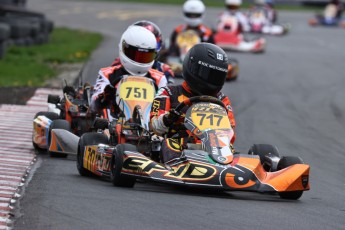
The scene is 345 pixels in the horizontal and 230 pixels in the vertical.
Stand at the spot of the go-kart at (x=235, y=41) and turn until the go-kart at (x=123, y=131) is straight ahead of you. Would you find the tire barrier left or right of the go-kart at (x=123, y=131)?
right

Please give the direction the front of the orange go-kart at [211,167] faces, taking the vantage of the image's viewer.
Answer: facing the viewer and to the right of the viewer

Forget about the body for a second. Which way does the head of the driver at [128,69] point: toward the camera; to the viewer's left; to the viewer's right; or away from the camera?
toward the camera

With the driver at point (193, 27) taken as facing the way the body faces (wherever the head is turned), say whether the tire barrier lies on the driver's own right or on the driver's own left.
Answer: on the driver's own right

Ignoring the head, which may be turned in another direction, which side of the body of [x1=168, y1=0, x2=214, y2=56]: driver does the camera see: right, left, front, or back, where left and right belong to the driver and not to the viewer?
front

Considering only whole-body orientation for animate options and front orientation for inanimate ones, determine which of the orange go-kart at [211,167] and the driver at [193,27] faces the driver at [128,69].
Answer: the driver at [193,27]

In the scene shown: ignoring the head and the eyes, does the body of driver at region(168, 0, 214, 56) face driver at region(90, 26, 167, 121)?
yes

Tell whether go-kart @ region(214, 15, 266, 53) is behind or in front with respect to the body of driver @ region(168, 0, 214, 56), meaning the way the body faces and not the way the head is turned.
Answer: behind

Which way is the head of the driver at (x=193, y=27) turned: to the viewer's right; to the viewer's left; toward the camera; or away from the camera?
toward the camera

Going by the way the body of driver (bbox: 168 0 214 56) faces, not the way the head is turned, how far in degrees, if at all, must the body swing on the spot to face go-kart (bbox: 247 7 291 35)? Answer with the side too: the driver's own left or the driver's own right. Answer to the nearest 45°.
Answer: approximately 180°
